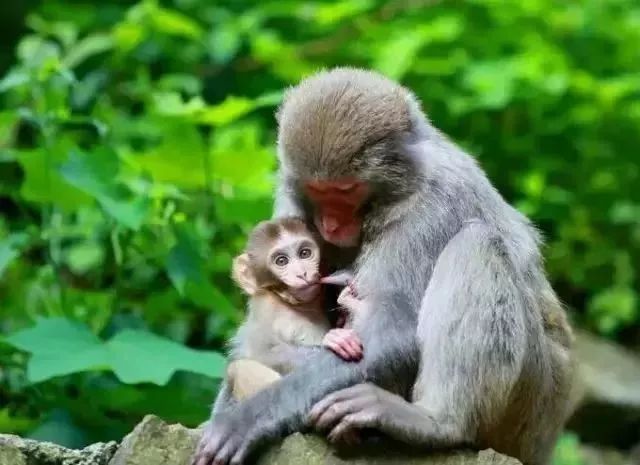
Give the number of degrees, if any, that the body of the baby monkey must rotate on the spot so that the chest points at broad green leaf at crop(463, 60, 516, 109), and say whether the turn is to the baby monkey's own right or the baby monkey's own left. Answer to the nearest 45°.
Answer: approximately 135° to the baby monkey's own left

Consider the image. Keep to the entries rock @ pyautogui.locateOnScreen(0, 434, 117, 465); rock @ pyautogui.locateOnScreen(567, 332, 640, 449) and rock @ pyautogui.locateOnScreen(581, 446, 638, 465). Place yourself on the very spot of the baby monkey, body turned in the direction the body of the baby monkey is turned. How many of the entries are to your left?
2

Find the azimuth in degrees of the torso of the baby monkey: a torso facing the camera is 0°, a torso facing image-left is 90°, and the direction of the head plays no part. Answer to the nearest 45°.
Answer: approximately 315°

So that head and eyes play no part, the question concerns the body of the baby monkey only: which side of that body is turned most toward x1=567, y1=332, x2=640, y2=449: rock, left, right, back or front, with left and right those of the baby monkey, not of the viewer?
left

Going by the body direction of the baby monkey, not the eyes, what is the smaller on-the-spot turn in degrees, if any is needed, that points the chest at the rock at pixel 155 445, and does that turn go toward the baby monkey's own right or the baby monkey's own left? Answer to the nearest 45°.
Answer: approximately 90° to the baby monkey's own right

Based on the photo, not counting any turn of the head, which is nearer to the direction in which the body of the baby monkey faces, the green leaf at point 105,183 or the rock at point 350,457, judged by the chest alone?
the rock

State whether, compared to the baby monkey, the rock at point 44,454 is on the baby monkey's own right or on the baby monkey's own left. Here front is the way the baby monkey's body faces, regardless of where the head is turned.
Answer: on the baby monkey's own right

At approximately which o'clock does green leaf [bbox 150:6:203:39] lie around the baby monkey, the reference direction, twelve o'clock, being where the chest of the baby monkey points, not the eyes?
The green leaf is roughly at 7 o'clock from the baby monkey.

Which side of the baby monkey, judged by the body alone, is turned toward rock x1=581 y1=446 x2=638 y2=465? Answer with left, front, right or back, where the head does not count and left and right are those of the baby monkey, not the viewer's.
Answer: left

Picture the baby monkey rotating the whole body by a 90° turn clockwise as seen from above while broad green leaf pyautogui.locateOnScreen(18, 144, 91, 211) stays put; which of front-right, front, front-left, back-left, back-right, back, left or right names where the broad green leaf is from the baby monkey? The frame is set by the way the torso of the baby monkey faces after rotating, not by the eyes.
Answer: right

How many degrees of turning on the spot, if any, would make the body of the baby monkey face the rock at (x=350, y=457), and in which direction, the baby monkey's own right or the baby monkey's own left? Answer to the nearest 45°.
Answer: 0° — it already faces it
